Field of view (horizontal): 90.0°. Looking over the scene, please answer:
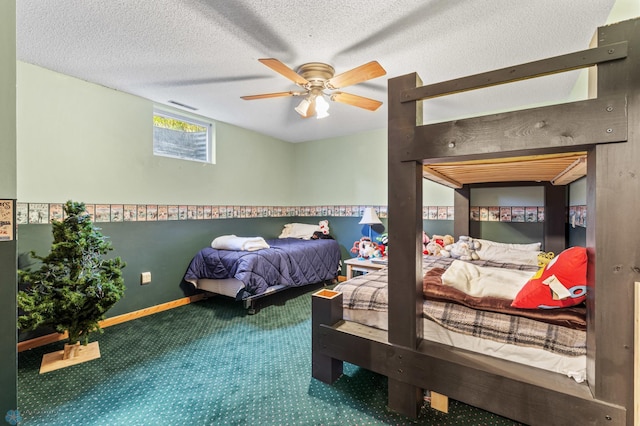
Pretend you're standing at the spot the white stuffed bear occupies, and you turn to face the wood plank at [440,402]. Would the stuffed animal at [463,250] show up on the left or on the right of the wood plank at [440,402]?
left
